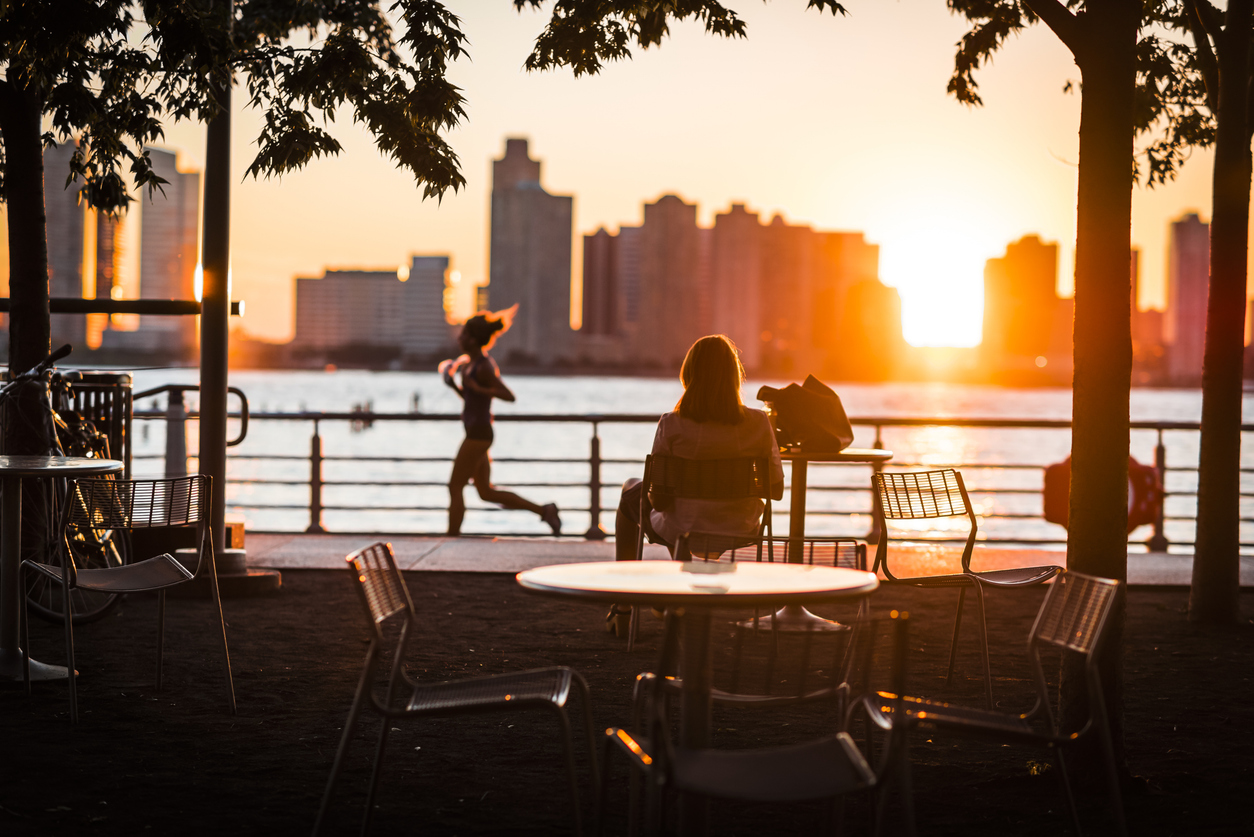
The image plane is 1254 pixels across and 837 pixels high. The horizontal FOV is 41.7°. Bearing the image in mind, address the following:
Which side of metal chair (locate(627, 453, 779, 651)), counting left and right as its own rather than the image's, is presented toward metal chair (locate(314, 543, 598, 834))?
back

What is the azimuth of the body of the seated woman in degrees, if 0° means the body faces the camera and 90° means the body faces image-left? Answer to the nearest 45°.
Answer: approximately 180°

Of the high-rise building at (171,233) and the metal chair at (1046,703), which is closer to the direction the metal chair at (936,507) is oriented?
the metal chair

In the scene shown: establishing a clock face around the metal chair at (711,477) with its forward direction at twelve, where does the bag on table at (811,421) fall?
The bag on table is roughly at 1 o'clock from the metal chair.

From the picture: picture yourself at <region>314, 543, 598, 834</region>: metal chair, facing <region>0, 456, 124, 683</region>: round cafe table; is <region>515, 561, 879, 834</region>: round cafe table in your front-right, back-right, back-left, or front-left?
back-right

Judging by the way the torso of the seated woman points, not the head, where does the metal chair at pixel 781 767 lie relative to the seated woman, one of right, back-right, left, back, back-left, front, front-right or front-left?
back

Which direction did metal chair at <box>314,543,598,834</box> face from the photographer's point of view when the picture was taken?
facing to the right of the viewer

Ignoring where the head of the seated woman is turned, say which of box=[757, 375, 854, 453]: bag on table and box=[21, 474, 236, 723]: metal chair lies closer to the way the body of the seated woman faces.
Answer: the bag on table

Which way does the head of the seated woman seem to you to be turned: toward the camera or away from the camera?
away from the camera

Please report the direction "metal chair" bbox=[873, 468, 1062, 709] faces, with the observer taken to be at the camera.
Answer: facing the viewer and to the right of the viewer

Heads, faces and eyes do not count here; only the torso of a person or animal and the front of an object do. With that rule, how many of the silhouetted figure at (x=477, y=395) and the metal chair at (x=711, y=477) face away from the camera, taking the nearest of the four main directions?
1
